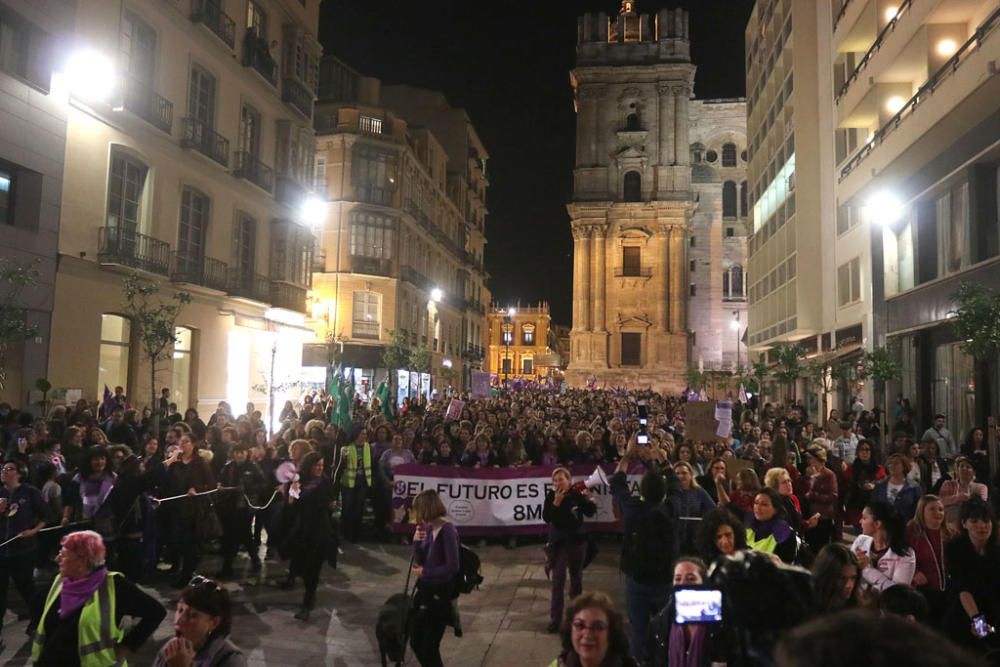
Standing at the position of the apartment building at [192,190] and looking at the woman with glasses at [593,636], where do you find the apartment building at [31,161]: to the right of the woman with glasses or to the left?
right

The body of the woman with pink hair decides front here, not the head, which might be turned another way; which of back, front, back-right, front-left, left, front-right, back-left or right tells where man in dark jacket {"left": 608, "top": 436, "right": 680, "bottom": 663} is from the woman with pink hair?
back-left

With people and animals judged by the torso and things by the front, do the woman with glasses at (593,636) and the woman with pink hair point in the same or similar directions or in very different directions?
same or similar directions

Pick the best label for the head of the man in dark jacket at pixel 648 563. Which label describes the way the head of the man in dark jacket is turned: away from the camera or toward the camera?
away from the camera

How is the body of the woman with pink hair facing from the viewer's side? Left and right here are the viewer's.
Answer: facing the viewer and to the left of the viewer

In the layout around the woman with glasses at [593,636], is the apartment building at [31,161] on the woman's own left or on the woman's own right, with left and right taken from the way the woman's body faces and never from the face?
on the woman's own right

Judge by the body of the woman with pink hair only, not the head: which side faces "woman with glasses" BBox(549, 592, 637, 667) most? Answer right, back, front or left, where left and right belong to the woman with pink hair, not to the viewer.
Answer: left

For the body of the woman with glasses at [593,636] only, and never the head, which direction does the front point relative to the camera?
toward the camera

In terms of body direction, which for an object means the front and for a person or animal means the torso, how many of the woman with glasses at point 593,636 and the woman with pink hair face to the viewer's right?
0

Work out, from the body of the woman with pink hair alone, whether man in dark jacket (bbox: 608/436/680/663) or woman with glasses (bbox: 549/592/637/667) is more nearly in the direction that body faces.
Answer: the woman with glasses

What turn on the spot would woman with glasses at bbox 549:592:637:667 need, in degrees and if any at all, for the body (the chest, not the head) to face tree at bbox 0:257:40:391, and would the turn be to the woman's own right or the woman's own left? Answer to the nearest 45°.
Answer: approximately 135° to the woman's own right

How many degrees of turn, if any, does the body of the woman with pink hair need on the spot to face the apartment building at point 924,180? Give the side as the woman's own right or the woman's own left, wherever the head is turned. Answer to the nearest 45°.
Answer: approximately 135° to the woman's own left

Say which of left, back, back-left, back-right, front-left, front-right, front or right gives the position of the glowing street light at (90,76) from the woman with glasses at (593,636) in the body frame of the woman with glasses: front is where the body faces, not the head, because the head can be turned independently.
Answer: back-right

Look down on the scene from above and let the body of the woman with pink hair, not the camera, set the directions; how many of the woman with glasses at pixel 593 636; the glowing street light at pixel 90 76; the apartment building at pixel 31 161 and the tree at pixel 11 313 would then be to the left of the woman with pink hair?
1

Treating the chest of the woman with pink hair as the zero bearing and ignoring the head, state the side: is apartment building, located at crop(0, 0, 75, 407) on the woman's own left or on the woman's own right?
on the woman's own right
